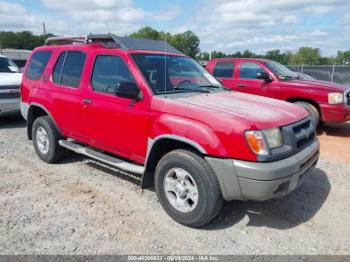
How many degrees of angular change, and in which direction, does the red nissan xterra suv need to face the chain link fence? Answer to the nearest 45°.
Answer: approximately 90° to its left

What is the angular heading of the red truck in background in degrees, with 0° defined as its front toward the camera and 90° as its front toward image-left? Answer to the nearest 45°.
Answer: approximately 315°

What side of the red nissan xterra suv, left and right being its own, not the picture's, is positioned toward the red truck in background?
left

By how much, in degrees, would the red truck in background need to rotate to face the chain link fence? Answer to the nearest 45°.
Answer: approximately 135° to its left

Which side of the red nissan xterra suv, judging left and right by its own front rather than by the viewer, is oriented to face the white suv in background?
back

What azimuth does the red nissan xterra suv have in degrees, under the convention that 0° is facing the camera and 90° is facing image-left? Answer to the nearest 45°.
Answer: approximately 315°

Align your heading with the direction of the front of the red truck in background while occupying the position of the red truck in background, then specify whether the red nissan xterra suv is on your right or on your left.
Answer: on your right
